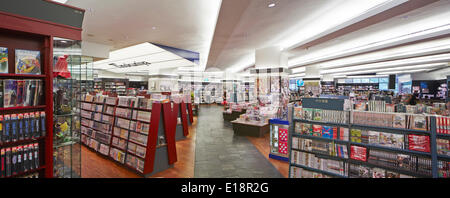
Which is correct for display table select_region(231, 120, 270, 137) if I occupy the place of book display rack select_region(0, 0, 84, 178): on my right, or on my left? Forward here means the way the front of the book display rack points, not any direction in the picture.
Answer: on my left

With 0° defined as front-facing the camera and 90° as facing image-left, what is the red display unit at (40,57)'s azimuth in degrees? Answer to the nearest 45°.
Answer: approximately 315°

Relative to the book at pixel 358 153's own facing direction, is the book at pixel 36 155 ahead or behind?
ahead

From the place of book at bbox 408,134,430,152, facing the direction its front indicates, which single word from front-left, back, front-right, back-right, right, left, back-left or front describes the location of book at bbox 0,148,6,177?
front-right

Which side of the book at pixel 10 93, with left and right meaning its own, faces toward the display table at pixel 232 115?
left

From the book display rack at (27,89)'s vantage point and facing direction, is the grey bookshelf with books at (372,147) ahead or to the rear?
ahead

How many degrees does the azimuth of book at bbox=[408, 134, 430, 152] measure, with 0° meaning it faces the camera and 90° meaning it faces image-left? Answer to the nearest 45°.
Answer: approximately 0°
